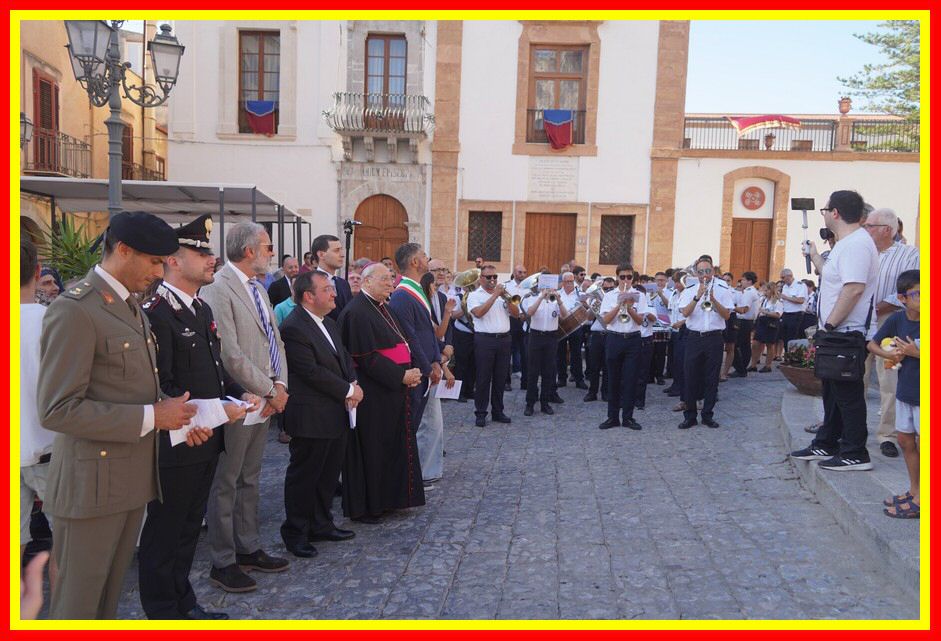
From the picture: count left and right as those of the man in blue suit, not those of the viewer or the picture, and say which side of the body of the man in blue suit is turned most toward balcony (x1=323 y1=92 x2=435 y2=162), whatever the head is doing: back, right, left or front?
left

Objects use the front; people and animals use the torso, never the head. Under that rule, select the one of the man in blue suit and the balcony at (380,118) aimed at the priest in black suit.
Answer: the balcony

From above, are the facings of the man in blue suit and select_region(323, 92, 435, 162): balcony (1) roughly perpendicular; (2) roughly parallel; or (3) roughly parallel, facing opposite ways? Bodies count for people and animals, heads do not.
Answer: roughly perpendicular

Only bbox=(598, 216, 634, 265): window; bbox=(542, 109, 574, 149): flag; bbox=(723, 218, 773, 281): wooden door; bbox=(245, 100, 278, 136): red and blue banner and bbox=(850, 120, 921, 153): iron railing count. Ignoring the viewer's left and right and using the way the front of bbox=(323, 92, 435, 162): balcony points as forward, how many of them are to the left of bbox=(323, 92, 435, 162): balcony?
4

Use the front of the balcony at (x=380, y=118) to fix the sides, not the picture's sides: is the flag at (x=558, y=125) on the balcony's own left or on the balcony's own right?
on the balcony's own left

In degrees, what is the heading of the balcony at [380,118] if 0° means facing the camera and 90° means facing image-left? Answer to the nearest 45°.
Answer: approximately 0°

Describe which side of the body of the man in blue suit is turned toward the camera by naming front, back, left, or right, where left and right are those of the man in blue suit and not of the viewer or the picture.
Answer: right

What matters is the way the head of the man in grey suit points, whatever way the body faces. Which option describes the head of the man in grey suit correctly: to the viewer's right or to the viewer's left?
to the viewer's right

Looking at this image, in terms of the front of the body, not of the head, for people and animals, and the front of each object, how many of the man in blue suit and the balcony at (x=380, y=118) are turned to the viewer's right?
1

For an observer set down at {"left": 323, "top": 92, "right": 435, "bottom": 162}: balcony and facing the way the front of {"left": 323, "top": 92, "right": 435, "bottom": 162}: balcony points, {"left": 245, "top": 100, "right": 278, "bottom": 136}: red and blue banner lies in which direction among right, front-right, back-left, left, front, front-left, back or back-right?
right

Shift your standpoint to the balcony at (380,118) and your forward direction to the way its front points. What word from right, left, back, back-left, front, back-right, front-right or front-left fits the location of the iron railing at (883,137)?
left

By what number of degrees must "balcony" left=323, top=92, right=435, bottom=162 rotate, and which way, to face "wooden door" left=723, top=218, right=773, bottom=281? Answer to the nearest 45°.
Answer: approximately 90° to its left

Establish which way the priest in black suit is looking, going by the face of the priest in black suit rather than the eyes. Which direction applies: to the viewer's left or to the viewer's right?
to the viewer's right
